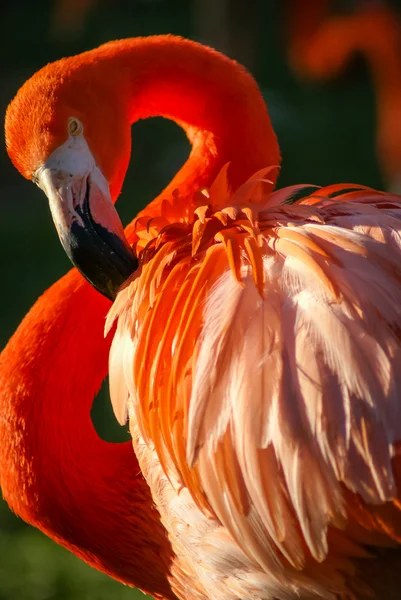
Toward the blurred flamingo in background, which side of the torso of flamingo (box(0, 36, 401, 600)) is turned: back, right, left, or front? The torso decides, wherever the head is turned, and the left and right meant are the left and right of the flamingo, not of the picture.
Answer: right

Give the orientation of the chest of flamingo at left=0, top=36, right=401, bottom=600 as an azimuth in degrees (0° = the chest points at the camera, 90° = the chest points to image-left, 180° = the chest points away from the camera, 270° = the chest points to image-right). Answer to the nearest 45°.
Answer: approximately 90°
